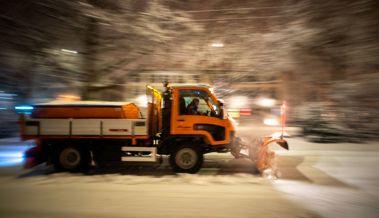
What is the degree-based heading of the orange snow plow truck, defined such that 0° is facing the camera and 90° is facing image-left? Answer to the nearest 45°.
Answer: approximately 270°
